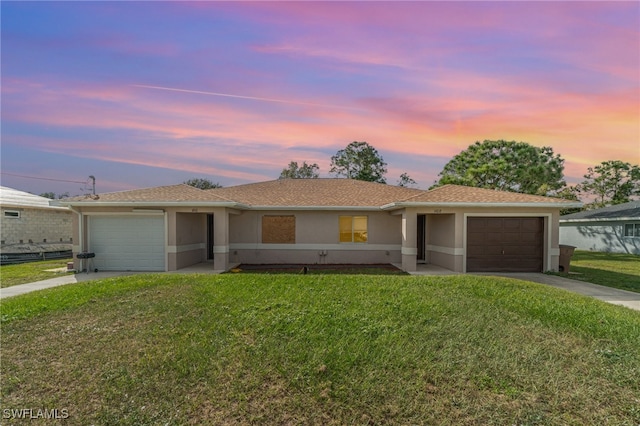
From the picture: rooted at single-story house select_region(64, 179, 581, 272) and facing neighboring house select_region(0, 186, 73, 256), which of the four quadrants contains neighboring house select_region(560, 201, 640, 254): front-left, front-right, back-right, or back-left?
back-right

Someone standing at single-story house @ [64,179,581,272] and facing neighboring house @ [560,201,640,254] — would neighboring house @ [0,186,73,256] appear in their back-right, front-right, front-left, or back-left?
back-left

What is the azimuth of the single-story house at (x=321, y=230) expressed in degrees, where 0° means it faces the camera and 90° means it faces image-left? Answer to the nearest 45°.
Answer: approximately 0°

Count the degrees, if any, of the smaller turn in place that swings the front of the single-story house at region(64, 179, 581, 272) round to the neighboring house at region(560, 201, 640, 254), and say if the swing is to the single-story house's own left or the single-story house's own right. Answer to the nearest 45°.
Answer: approximately 135° to the single-story house's own left

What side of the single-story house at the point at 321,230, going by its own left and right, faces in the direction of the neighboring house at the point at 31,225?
right
